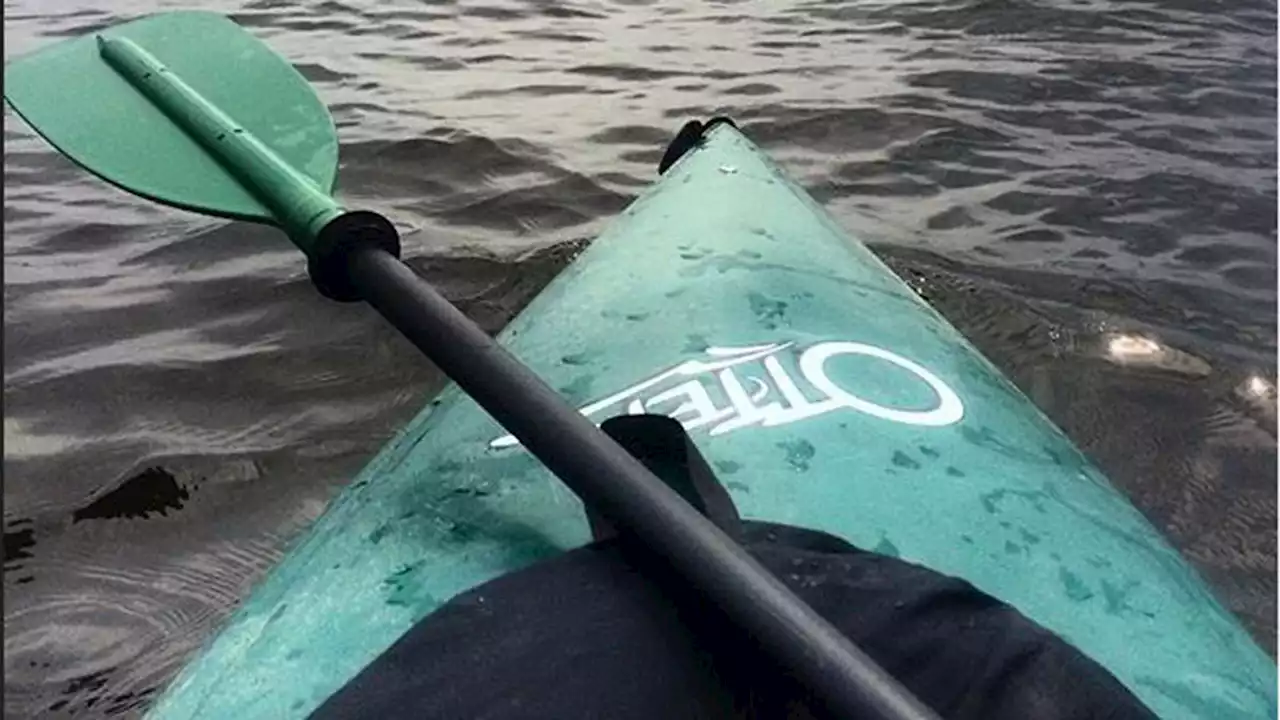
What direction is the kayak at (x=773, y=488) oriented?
away from the camera
